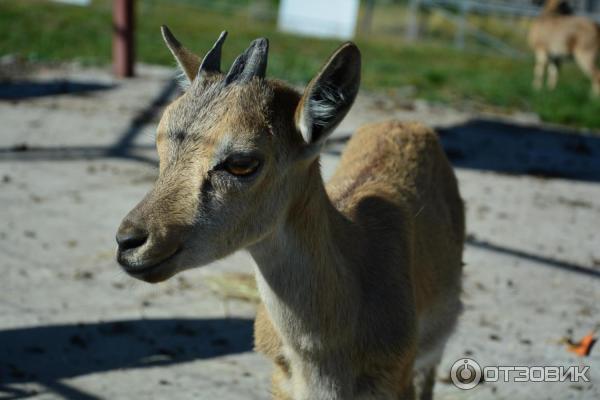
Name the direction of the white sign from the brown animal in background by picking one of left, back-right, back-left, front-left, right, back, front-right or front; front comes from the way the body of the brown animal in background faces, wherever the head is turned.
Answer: front-right

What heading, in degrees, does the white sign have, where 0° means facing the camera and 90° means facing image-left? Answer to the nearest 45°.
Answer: approximately 0°

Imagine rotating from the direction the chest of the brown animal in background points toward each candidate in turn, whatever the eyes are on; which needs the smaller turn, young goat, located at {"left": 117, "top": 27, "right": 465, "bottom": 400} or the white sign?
the white sign

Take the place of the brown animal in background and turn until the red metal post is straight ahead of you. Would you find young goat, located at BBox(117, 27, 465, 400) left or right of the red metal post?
left

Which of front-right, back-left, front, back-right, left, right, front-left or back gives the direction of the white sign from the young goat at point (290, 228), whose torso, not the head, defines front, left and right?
back-right

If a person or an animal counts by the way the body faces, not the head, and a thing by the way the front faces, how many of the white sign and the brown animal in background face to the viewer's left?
1

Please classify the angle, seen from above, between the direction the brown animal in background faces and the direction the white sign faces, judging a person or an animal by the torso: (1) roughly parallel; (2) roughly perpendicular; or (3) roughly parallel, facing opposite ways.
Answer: roughly perpendicular

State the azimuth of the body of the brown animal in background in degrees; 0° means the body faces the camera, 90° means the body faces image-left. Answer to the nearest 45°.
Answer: approximately 90°
